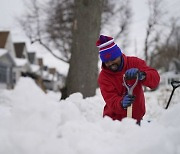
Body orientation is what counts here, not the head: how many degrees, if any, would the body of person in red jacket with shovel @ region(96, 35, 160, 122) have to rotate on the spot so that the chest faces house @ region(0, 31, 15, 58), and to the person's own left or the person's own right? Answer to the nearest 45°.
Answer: approximately 135° to the person's own right

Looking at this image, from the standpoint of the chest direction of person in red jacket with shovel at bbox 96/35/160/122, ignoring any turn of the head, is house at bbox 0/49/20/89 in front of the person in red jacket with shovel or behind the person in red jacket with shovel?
behind

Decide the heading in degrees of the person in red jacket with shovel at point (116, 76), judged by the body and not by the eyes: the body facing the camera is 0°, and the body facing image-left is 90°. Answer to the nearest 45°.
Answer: approximately 0°
